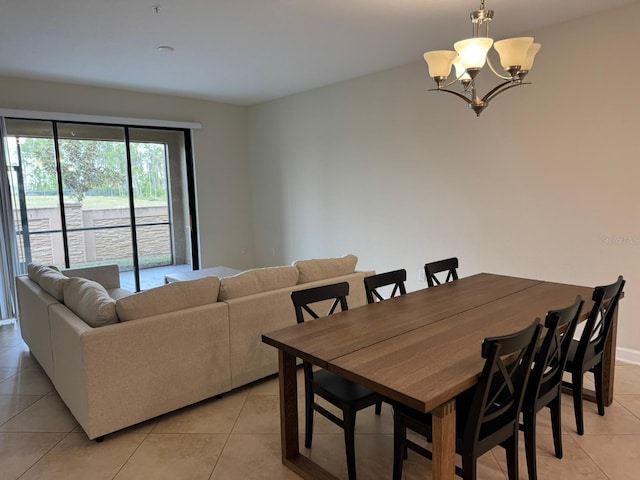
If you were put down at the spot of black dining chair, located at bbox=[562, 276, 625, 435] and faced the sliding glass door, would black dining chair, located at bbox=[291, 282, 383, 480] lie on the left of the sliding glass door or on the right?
left

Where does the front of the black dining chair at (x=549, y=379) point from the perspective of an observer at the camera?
facing away from the viewer and to the left of the viewer

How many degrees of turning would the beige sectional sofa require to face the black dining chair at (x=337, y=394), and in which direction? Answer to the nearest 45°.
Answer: approximately 180°

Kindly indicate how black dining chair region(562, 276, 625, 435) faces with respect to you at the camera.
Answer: facing away from the viewer and to the left of the viewer

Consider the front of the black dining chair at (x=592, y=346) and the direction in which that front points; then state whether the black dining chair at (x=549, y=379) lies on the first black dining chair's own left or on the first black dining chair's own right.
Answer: on the first black dining chair's own left

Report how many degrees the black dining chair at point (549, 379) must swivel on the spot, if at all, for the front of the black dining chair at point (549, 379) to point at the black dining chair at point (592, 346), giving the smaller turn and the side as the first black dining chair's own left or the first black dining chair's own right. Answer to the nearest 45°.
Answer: approximately 45° to the first black dining chair's own right

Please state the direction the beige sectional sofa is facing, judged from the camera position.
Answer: facing away from the viewer and to the left of the viewer

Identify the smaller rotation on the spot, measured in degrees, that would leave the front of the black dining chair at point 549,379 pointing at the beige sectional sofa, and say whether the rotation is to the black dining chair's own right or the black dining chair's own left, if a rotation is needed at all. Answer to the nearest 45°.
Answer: approximately 45° to the black dining chair's own left

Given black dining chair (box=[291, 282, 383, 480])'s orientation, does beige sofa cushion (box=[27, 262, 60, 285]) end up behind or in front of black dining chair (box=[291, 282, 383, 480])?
behind
